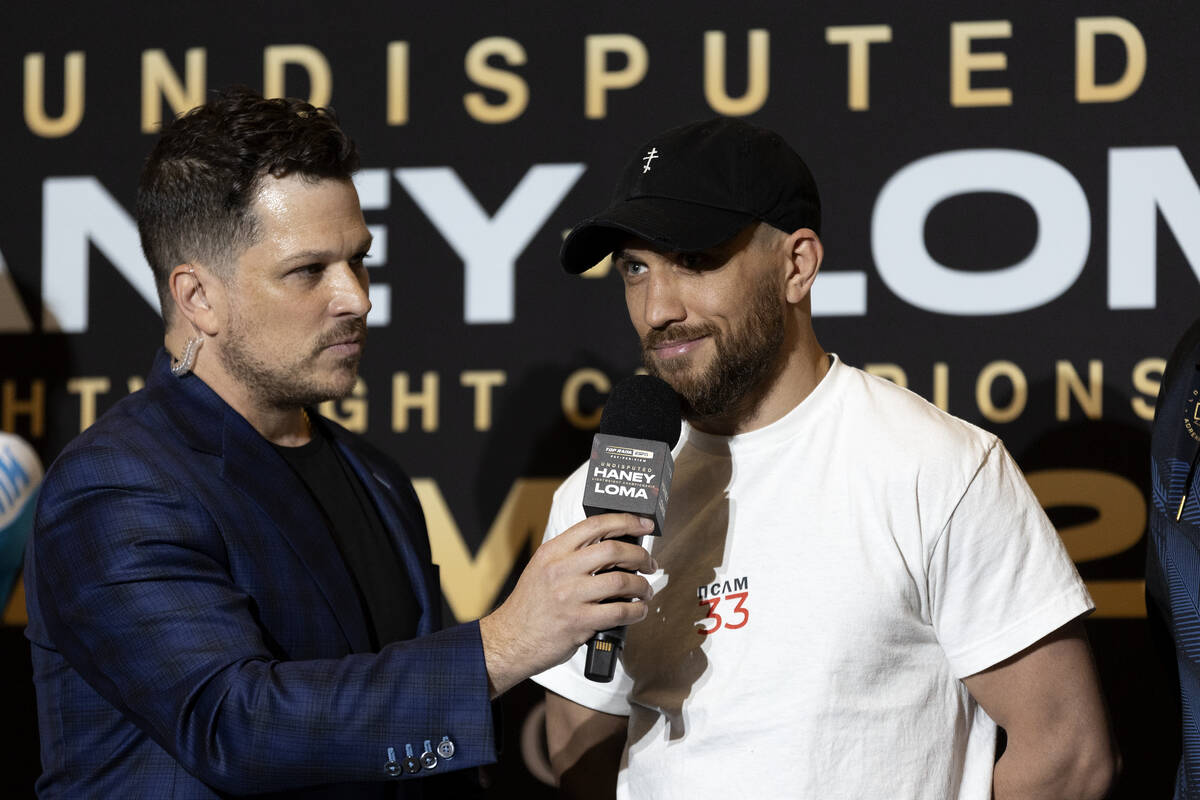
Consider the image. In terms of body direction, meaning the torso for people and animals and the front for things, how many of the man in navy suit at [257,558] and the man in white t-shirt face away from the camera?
0

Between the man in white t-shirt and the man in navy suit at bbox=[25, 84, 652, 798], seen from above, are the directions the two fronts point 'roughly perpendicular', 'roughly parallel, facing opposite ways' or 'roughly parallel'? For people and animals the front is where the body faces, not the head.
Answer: roughly perpendicular

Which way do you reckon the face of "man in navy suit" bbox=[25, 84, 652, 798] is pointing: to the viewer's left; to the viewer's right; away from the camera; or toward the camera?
to the viewer's right

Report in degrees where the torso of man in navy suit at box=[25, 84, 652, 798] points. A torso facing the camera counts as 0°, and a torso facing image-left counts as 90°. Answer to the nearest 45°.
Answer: approximately 315°
